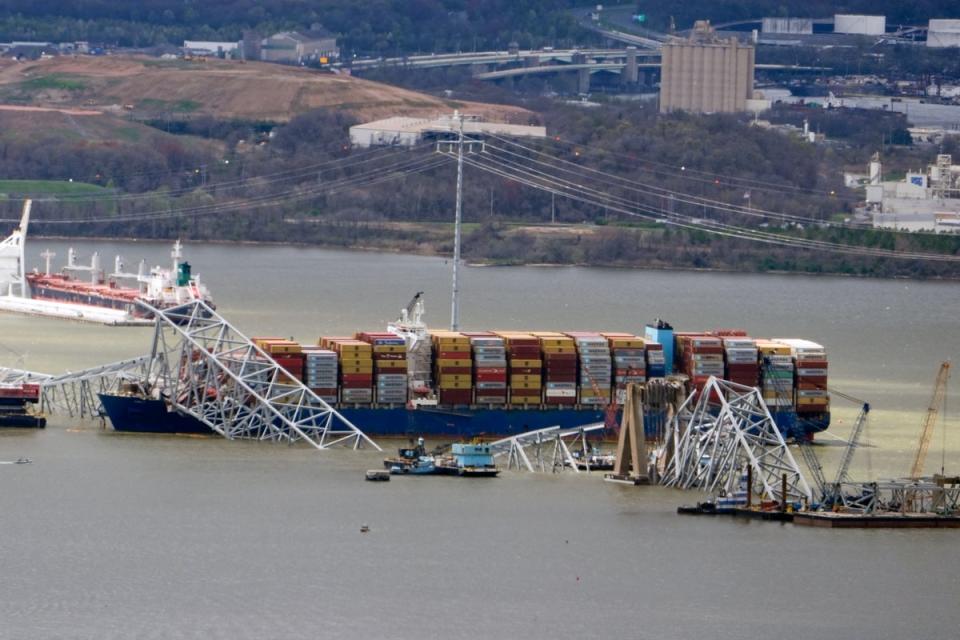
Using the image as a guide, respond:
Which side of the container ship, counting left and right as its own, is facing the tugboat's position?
left

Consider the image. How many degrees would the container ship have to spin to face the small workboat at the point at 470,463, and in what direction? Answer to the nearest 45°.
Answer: approximately 90° to its left

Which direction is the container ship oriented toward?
to the viewer's left

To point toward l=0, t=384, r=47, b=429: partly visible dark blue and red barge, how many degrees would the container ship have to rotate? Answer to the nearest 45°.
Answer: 0° — it already faces it
